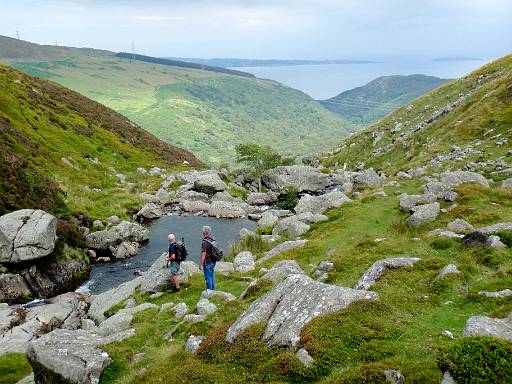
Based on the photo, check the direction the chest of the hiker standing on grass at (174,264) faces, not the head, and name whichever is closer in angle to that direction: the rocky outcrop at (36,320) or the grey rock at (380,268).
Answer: the rocky outcrop

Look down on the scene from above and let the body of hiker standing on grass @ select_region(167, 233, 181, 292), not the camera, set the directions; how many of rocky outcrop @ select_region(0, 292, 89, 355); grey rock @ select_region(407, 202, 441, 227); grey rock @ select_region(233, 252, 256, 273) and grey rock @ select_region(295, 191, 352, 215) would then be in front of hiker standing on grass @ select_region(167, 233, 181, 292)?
1

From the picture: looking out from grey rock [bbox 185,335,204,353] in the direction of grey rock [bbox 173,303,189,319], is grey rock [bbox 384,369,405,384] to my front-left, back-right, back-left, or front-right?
back-right

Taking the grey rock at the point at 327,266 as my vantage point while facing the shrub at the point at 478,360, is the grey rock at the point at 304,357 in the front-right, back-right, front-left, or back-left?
front-right

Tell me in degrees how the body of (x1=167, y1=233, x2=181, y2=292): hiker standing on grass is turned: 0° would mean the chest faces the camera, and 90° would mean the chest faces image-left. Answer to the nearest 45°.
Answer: approximately 90°

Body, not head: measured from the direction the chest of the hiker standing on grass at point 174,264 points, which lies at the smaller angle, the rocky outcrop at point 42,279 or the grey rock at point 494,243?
the rocky outcrop
